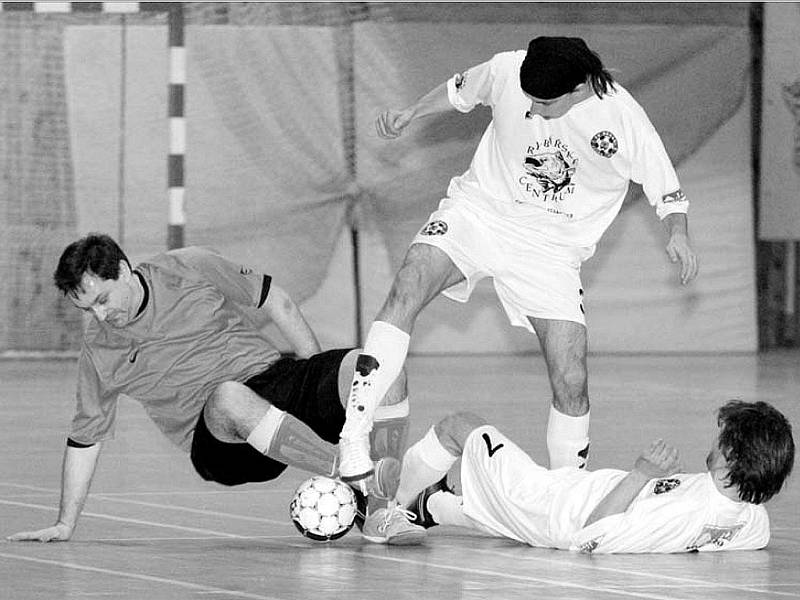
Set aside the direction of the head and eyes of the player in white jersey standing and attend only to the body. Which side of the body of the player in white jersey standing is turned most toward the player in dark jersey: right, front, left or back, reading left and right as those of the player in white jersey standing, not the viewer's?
right

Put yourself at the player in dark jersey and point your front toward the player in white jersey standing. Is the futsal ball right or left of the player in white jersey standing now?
right

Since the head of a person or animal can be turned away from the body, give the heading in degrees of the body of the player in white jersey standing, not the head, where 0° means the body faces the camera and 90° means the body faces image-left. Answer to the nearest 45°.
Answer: approximately 0°
